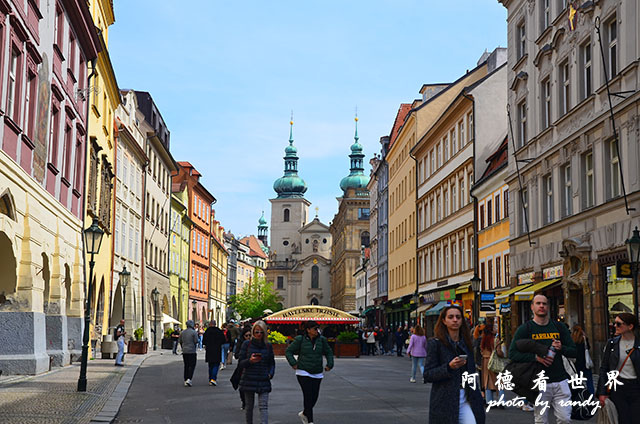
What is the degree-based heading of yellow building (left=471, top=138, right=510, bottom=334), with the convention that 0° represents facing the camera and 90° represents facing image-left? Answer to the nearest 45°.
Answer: approximately 45°

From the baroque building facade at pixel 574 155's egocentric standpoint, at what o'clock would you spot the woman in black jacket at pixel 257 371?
The woman in black jacket is roughly at 11 o'clock from the baroque building facade.

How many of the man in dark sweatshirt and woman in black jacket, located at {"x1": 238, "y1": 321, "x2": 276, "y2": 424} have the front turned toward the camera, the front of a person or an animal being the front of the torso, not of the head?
2

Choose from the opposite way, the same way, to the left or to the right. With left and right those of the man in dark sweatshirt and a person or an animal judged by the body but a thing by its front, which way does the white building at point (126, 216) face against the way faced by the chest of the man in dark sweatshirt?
to the left

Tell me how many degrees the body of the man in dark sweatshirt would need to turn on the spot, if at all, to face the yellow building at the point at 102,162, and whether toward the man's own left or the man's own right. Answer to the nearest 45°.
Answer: approximately 135° to the man's own right

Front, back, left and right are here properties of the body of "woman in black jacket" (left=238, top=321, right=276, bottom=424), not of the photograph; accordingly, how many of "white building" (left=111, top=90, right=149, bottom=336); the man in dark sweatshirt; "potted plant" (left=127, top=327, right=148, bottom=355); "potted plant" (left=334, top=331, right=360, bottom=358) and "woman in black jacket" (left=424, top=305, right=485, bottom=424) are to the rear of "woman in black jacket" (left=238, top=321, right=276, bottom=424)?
3

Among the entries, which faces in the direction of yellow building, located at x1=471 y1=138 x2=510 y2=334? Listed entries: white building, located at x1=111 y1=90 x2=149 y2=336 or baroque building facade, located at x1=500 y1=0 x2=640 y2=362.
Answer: the white building
